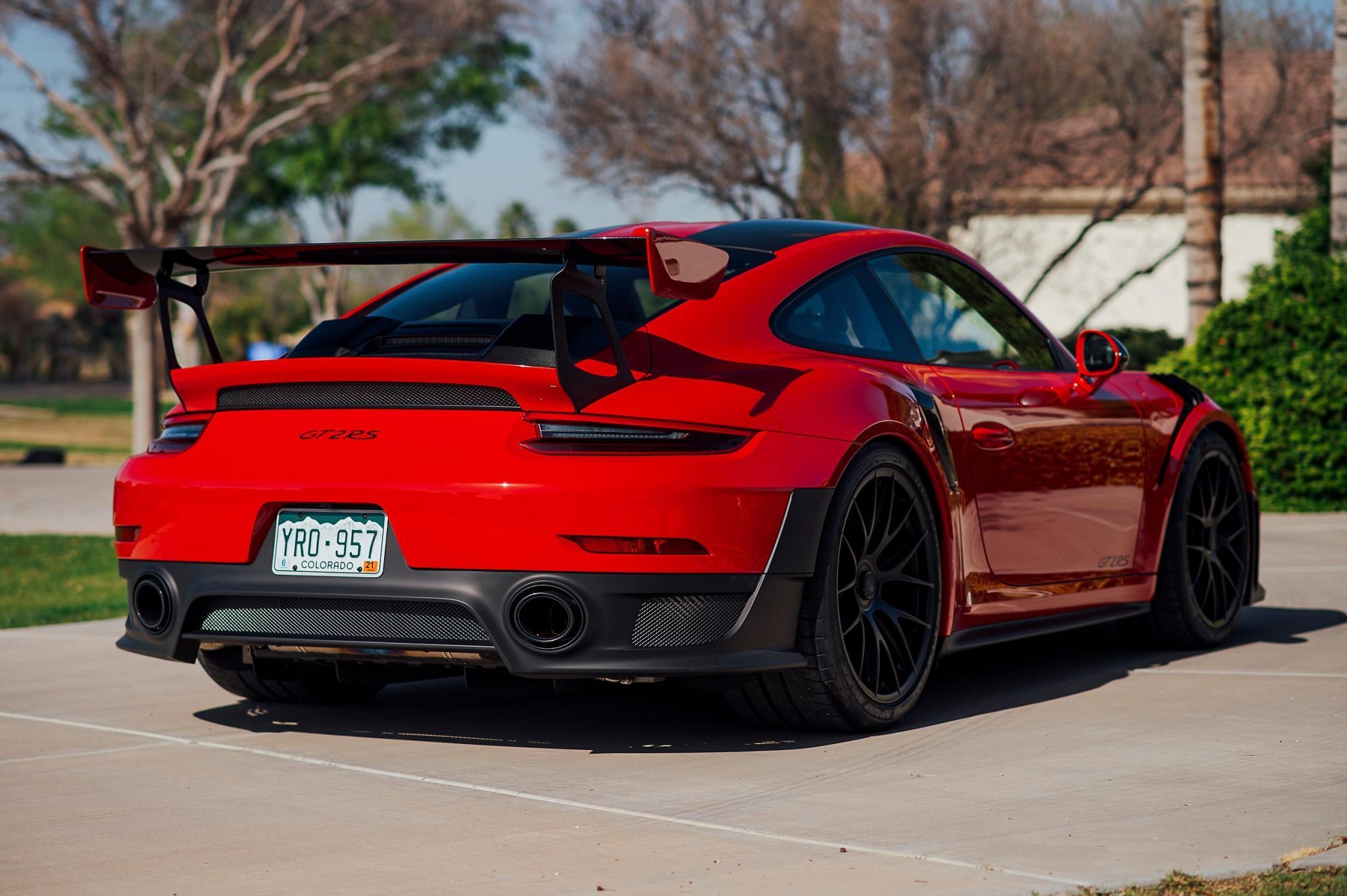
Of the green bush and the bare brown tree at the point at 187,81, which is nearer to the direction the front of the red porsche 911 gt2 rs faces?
the green bush

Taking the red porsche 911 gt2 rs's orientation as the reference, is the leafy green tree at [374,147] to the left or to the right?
on its left

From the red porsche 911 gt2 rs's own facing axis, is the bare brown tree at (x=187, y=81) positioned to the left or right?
on its left

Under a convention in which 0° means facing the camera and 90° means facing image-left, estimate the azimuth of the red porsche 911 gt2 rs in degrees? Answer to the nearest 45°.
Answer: approximately 225°

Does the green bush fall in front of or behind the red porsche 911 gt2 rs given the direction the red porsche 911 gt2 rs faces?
in front

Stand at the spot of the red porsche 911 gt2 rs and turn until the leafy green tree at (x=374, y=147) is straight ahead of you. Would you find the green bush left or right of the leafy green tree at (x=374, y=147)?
right
